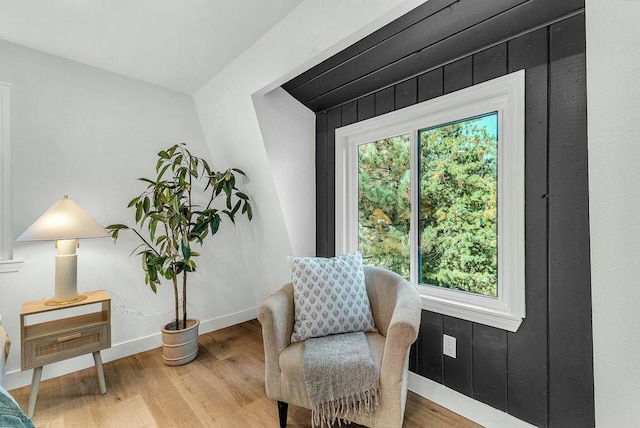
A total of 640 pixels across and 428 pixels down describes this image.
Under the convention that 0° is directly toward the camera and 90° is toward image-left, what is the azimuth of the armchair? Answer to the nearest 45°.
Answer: approximately 45°

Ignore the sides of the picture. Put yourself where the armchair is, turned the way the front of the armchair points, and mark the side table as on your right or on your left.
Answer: on your right
